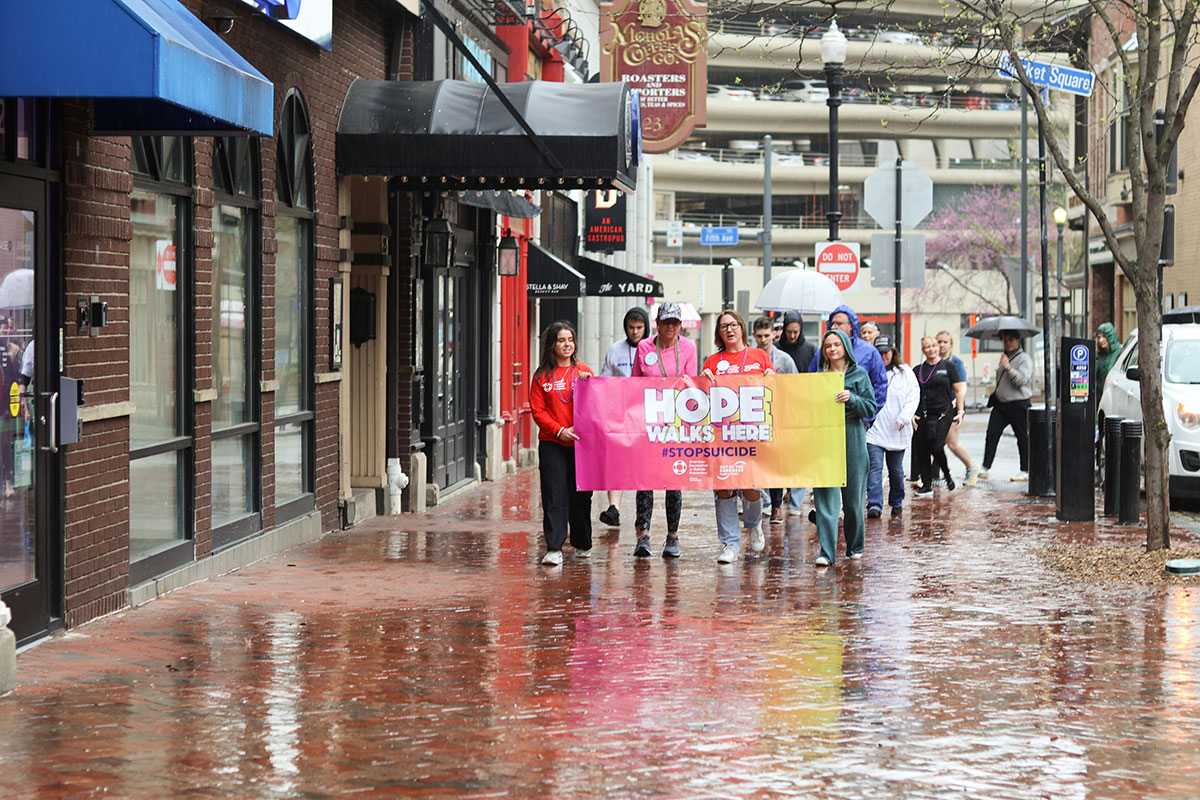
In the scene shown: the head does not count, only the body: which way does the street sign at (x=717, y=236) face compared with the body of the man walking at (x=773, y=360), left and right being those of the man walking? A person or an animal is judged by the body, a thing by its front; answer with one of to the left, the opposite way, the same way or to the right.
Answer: the same way

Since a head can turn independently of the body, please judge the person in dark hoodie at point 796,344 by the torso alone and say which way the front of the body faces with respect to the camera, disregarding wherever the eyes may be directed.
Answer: toward the camera

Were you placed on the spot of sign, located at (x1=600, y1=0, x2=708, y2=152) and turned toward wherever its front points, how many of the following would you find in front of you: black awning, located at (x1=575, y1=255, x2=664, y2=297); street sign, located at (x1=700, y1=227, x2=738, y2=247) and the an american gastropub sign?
0

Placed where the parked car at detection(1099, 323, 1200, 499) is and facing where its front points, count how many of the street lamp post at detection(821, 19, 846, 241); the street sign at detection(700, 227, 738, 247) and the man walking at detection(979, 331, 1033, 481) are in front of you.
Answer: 0

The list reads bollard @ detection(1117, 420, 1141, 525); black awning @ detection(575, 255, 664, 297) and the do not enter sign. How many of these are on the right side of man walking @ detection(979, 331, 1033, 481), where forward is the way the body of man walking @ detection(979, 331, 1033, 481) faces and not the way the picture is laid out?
2

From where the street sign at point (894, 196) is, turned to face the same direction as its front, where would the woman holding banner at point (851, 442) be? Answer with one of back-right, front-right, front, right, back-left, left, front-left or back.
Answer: back

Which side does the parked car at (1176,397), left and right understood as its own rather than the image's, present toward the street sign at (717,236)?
back

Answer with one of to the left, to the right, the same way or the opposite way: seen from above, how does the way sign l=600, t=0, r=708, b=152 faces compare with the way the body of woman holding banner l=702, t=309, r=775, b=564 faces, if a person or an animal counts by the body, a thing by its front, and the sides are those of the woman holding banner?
the same way

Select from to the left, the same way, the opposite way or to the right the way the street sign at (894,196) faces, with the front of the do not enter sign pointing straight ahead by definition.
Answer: the opposite way

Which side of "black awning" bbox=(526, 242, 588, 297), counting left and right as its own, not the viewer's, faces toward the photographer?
right

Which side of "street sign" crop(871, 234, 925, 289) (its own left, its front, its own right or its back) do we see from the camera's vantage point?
back

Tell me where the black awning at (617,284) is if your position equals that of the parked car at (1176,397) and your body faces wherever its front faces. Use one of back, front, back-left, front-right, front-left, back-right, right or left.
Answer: back

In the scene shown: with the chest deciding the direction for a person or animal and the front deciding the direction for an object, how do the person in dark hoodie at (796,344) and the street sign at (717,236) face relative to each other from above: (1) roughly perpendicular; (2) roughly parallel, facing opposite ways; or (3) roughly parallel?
roughly parallel

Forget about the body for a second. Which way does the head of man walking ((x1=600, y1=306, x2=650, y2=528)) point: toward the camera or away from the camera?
toward the camera

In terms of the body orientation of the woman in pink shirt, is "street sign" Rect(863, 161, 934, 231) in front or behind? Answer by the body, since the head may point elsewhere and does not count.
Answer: behind

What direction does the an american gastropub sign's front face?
toward the camera

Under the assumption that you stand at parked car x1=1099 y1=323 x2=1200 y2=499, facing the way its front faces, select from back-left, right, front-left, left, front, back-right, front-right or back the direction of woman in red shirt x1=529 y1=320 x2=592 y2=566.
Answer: right

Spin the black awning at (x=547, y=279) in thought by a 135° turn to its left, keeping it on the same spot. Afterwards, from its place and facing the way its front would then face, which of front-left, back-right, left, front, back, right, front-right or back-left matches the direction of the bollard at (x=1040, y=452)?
back
